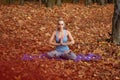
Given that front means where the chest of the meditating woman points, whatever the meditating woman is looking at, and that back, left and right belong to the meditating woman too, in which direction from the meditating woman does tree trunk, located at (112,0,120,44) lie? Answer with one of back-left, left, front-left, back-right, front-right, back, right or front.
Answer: back-left

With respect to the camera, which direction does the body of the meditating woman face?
toward the camera
